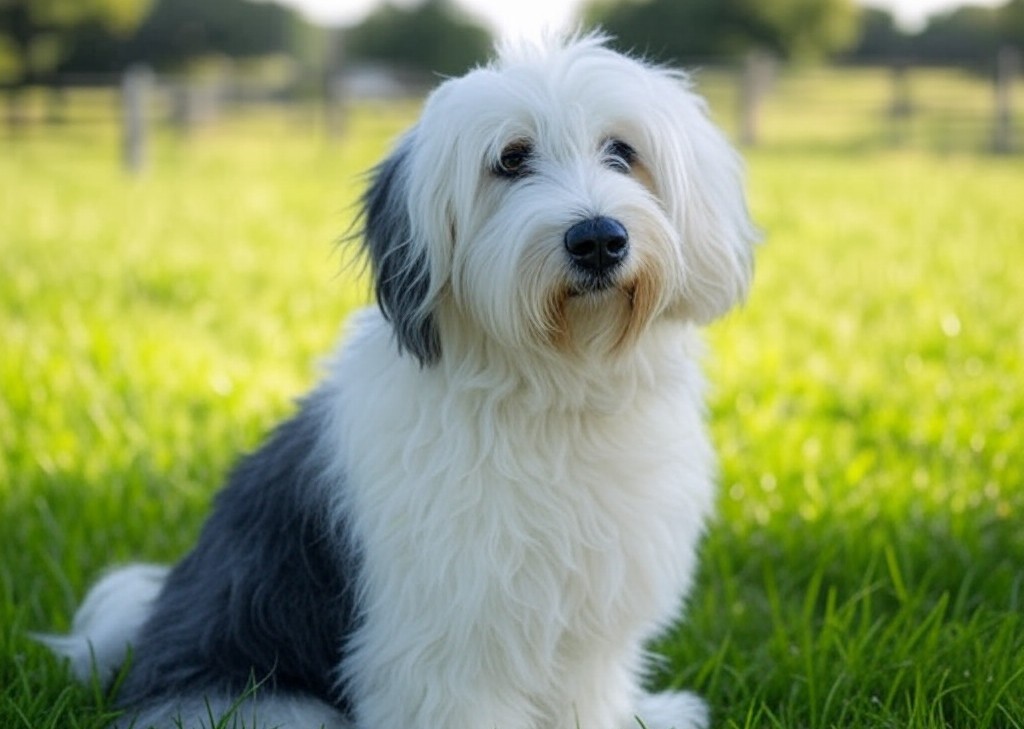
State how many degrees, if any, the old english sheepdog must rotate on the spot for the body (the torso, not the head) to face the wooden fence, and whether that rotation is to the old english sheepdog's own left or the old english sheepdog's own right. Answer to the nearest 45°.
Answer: approximately 135° to the old english sheepdog's own left

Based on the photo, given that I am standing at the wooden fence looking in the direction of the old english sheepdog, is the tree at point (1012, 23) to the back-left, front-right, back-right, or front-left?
back-left

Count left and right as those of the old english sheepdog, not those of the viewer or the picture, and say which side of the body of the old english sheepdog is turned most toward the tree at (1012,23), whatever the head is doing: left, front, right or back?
left

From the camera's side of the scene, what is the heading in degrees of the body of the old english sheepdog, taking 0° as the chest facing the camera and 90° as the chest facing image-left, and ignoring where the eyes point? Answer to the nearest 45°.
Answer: approximately 315°

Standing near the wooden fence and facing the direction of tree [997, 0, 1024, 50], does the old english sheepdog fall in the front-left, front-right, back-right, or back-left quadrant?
back-right
